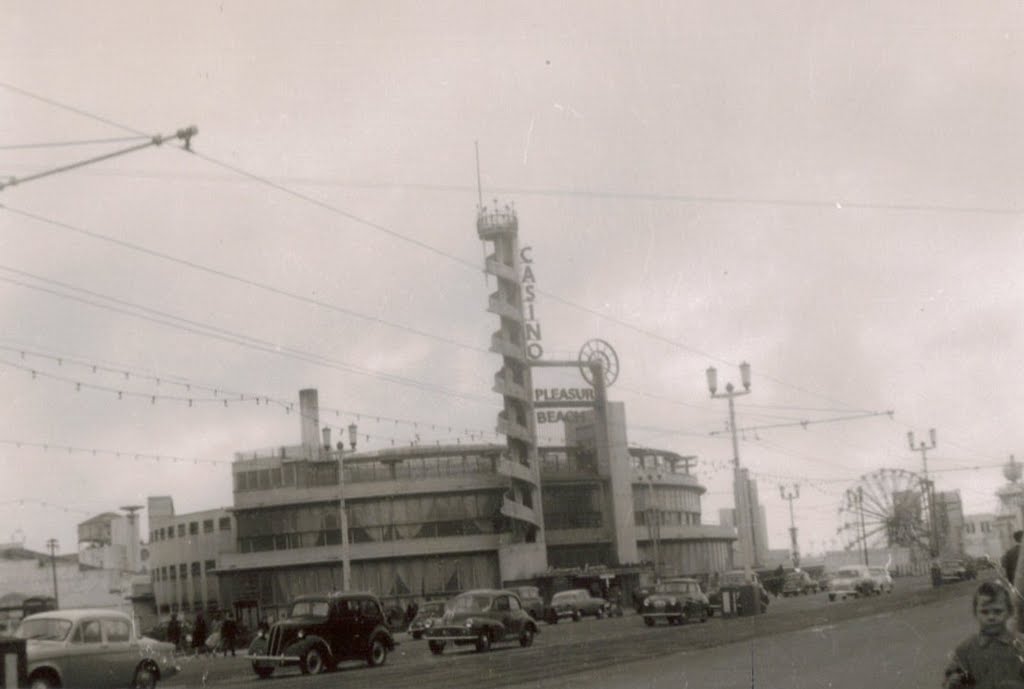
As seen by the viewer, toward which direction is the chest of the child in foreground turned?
toward the camera

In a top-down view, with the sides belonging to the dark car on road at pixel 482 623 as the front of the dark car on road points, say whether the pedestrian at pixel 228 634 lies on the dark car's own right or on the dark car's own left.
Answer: on the dark car's own right

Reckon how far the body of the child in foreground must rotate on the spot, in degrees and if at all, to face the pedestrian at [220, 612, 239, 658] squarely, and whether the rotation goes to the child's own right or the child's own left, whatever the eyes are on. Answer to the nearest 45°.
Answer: approximately 135° to the child's own right

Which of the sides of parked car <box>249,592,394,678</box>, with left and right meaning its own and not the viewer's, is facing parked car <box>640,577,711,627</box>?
back

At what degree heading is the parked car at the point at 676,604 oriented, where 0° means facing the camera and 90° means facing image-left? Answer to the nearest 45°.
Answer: approximately 45°

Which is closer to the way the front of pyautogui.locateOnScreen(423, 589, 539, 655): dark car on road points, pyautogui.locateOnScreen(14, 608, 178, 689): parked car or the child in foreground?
the parked car

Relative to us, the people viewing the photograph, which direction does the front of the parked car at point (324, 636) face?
facing the viewer and to the left of the viewer

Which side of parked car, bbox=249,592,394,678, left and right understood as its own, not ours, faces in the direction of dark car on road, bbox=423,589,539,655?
back
